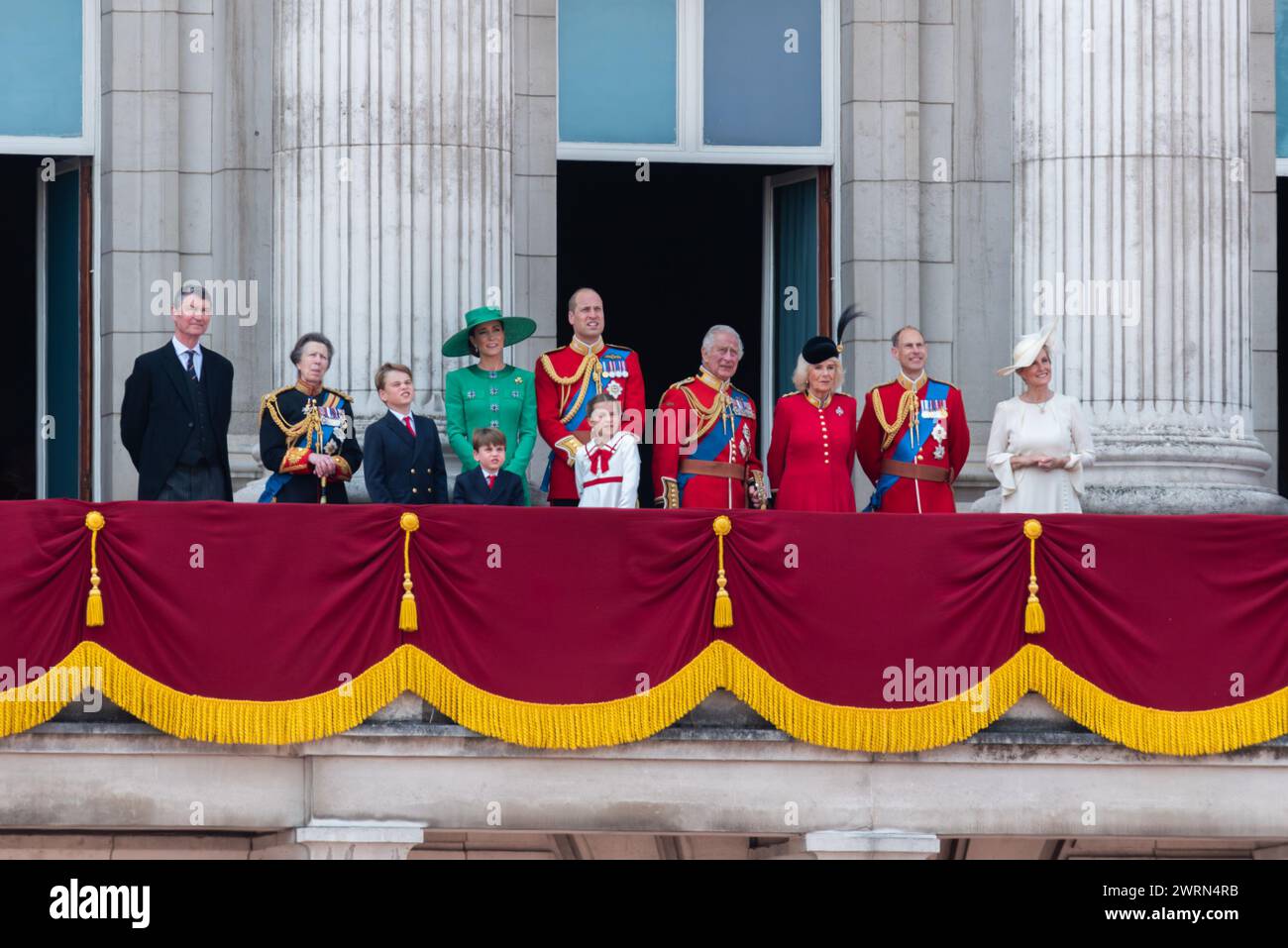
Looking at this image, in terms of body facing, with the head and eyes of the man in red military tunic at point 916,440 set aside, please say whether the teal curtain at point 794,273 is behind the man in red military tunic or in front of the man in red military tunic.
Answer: behind

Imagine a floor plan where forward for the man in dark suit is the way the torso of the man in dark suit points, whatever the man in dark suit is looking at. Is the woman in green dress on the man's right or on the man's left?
on the man's left

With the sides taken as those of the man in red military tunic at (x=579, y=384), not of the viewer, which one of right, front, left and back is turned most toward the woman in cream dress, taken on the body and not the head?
left

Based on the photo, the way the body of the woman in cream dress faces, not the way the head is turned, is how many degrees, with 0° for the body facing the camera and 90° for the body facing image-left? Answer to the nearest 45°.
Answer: approximately 0°

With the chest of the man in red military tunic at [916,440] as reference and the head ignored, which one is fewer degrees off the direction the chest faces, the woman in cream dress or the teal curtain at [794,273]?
the woman in cream dress

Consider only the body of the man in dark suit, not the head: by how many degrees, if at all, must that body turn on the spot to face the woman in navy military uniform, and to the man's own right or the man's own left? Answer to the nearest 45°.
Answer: approximately 45° to the man's own left
